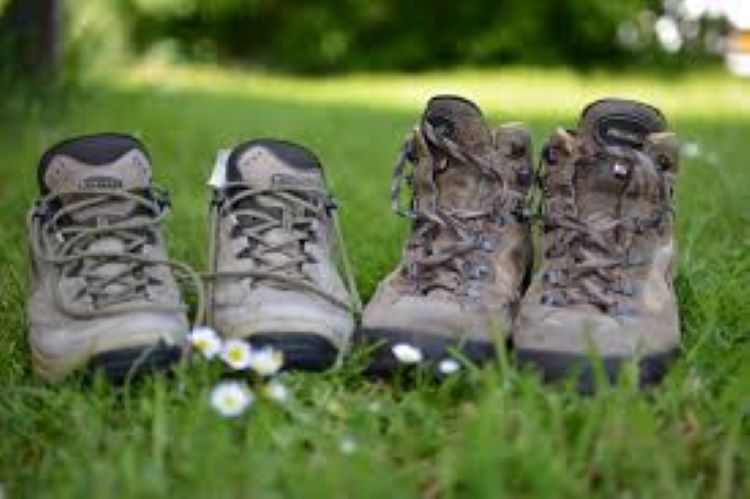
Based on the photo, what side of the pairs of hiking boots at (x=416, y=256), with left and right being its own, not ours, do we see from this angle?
front

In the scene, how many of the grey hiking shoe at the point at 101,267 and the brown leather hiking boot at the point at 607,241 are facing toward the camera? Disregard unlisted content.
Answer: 2

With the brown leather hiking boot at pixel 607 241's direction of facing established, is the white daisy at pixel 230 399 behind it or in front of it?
in front

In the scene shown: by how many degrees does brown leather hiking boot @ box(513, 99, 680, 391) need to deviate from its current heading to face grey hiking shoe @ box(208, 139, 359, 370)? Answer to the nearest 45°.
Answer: approximately 90° to its right

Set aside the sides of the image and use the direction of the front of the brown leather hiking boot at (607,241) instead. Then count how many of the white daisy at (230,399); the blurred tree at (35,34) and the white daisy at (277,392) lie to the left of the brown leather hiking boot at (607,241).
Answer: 0

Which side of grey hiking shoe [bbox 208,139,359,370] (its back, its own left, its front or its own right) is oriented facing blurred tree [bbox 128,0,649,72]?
back

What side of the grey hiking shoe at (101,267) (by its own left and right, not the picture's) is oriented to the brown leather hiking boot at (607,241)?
left

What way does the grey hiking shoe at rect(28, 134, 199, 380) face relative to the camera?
toward the camera

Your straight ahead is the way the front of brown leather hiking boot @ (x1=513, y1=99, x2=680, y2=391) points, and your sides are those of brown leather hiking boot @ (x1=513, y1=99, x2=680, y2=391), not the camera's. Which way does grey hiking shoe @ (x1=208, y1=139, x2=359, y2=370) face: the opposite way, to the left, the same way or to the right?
the same way

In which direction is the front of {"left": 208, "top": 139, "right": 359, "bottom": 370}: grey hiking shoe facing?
toward the camera

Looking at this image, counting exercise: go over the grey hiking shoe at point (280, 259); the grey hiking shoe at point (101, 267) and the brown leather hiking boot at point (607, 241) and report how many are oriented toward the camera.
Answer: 3

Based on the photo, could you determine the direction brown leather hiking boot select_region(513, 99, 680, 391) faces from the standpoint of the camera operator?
facing the viewer

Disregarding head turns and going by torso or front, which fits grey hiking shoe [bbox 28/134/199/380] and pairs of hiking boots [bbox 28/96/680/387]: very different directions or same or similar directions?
same or similar directions

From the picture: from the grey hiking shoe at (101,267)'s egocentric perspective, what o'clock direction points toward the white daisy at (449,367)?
The white daisy is roughly at 10 o'clock from the grey hiking shoe.

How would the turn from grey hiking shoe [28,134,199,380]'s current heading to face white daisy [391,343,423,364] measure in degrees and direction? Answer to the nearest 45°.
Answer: approximately 45° to its left
